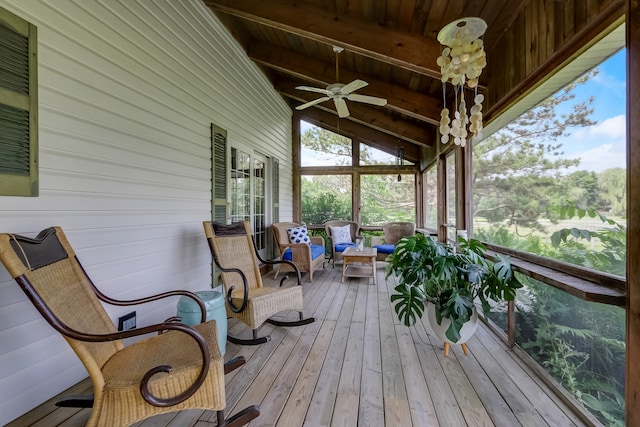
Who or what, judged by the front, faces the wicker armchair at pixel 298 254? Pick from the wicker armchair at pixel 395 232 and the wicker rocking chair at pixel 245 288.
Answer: the wicker armchair at pixel 395 232

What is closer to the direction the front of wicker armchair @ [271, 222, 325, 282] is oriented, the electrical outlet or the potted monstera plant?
the potted monstera plant

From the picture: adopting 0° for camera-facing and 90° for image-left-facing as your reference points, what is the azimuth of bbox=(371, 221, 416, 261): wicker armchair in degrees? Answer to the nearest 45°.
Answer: approximately 45°

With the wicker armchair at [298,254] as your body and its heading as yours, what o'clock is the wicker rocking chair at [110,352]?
The wicker rocking chair is roughly at 2 o'clock from the wicker armchair.

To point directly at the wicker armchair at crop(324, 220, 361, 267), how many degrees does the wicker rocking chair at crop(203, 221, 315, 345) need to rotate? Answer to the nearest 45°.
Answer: approximately 90° to its left

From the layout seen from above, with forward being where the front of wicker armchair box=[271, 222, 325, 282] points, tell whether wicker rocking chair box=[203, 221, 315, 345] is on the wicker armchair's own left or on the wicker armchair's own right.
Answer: on the wicker armchair's own right

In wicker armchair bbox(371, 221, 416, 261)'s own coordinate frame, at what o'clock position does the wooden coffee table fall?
The wooden coffee table is roughly at 11 o'clock from the wicker armchair.

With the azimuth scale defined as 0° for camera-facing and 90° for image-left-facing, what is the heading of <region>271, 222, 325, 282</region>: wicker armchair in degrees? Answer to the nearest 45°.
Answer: approximately 315°

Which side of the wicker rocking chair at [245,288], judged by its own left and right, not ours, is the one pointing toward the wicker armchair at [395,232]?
left

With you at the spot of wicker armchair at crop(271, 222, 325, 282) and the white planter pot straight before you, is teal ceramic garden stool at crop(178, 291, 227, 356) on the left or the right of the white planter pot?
right
